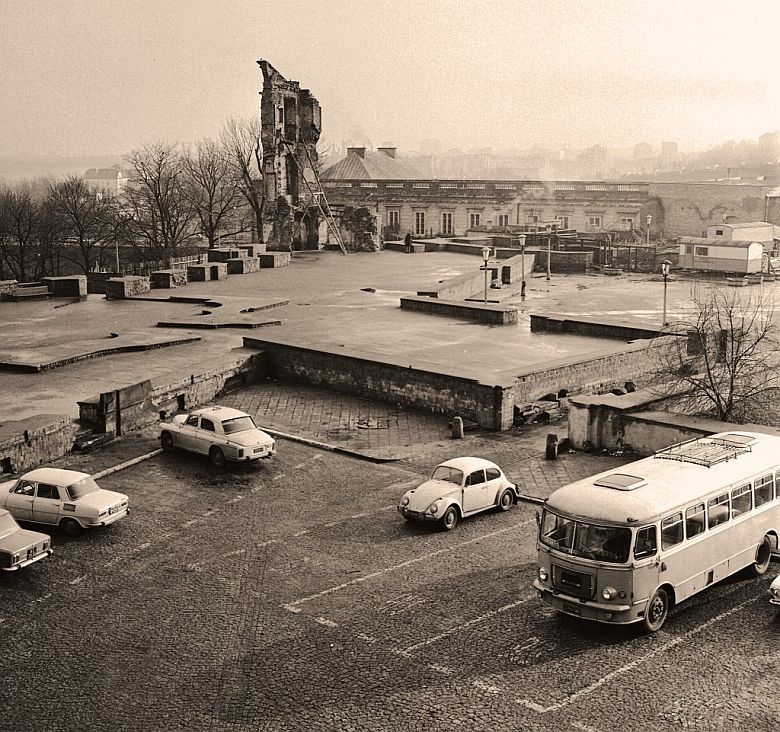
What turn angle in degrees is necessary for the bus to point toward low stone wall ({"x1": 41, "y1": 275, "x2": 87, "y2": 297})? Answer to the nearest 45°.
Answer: approximately 90° to its right

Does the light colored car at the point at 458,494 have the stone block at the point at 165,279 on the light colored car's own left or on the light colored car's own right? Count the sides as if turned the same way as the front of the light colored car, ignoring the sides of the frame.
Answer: on the light colored car's own right

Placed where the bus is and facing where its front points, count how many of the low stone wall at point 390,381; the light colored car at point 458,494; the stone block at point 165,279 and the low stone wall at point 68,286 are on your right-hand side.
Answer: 4

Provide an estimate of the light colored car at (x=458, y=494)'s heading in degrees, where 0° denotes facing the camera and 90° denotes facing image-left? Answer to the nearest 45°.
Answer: approximately 45°

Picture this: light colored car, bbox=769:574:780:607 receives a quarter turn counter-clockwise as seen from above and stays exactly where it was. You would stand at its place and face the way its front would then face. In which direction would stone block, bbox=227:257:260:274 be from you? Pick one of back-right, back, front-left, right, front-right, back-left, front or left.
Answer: back

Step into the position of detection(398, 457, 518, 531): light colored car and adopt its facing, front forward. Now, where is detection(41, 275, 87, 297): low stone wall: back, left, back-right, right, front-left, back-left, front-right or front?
right

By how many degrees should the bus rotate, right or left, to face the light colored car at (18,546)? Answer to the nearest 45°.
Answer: approximately 45° to its right

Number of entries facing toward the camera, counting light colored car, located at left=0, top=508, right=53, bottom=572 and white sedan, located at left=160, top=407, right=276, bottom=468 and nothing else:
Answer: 0
